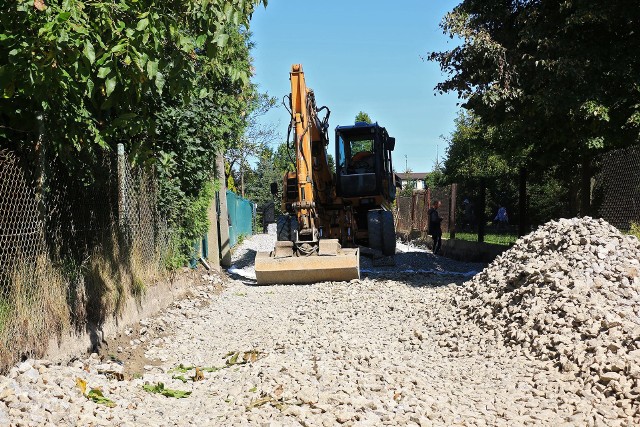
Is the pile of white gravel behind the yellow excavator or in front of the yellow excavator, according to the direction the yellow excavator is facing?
in front

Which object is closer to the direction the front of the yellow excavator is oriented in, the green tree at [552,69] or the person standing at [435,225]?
the green tree

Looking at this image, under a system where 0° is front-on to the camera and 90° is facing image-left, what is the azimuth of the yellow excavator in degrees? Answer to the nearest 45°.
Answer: approximately 0°

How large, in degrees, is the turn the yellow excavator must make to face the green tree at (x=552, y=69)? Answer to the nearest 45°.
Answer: approximately 45° to its left

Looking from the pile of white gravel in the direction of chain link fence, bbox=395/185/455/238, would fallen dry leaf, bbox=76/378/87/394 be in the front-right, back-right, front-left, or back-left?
back-left

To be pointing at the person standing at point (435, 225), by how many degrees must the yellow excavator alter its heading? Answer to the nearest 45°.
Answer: approximately 135° to its left

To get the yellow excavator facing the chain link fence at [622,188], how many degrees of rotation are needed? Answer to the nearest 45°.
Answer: approximately 45° to its left

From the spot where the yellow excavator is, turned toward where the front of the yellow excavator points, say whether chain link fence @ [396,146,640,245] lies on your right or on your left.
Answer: on your left

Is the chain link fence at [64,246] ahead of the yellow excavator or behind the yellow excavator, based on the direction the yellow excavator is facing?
ahead

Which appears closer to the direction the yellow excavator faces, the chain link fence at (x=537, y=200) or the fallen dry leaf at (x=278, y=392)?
the fallen dry leaf

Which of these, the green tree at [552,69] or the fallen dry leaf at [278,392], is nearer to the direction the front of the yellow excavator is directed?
the fallen dry leaf

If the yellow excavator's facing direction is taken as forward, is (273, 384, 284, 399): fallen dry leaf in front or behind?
in front

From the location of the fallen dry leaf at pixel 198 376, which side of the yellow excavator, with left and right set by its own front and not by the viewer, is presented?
front

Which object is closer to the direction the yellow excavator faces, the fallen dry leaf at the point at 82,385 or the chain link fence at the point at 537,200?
the fallen dry leaf

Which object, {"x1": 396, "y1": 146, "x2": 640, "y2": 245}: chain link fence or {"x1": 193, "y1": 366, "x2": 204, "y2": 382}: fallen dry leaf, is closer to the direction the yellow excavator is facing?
the fallen dry leaf
